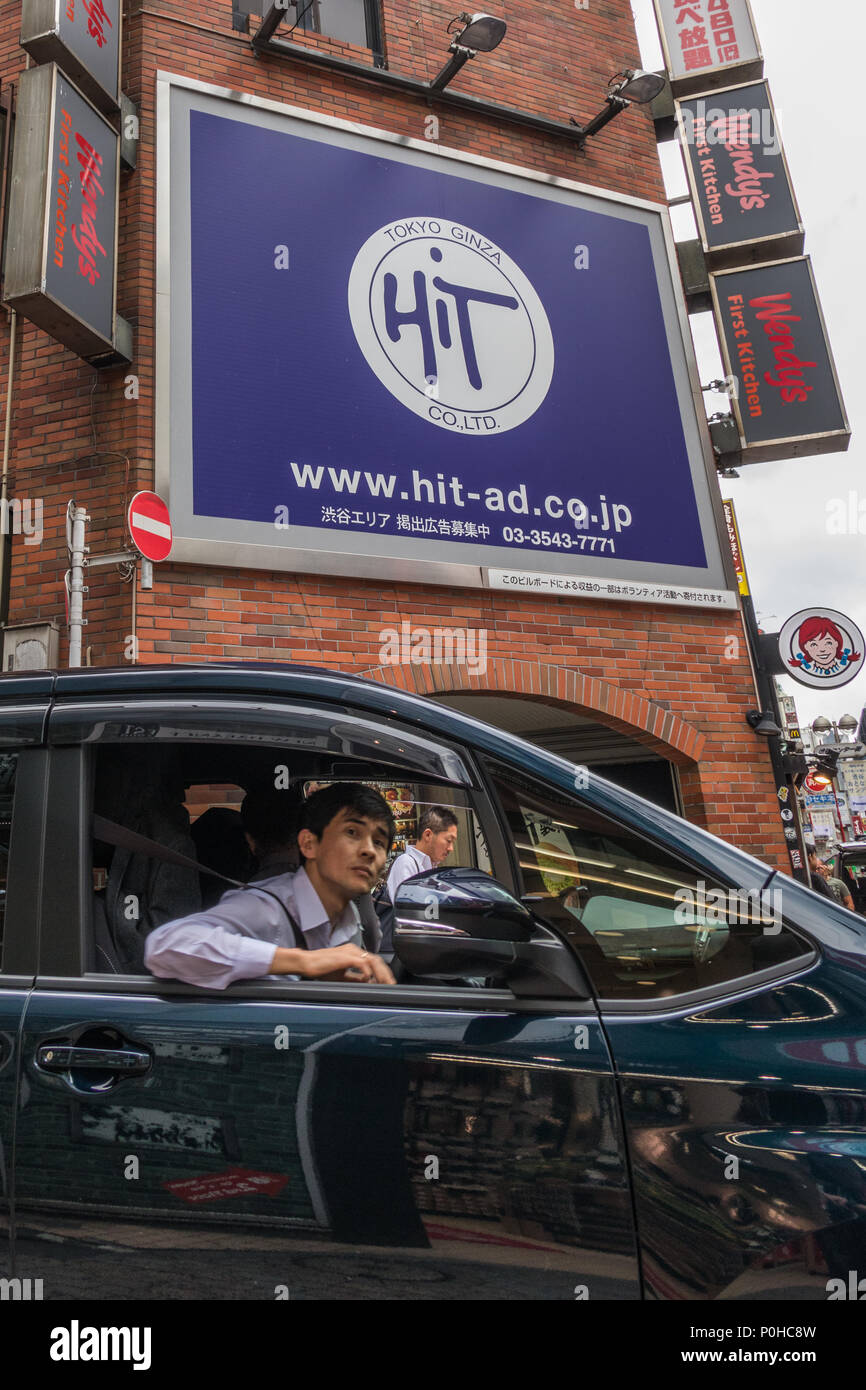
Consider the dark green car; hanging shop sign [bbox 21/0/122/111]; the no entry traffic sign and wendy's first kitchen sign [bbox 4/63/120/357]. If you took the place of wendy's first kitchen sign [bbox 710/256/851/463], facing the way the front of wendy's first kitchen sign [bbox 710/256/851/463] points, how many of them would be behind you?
0

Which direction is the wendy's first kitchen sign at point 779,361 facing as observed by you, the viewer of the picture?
facing the viewer

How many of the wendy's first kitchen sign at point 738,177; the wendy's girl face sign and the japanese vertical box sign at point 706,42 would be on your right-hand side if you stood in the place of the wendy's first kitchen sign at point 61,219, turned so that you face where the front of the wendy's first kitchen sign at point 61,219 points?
0

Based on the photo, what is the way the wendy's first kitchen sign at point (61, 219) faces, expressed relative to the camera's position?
facing the viewer and to the right of the viewer

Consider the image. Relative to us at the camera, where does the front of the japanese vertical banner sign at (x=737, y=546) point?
facing the viewer and to the left of the viewer

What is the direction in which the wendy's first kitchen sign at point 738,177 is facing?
toward the camera

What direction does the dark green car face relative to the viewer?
to the viewer's right

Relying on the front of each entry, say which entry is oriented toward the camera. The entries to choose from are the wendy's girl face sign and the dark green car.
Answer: the wendy's girl face sign

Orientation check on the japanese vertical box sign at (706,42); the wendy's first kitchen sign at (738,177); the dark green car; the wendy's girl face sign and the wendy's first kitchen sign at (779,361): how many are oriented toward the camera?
4
